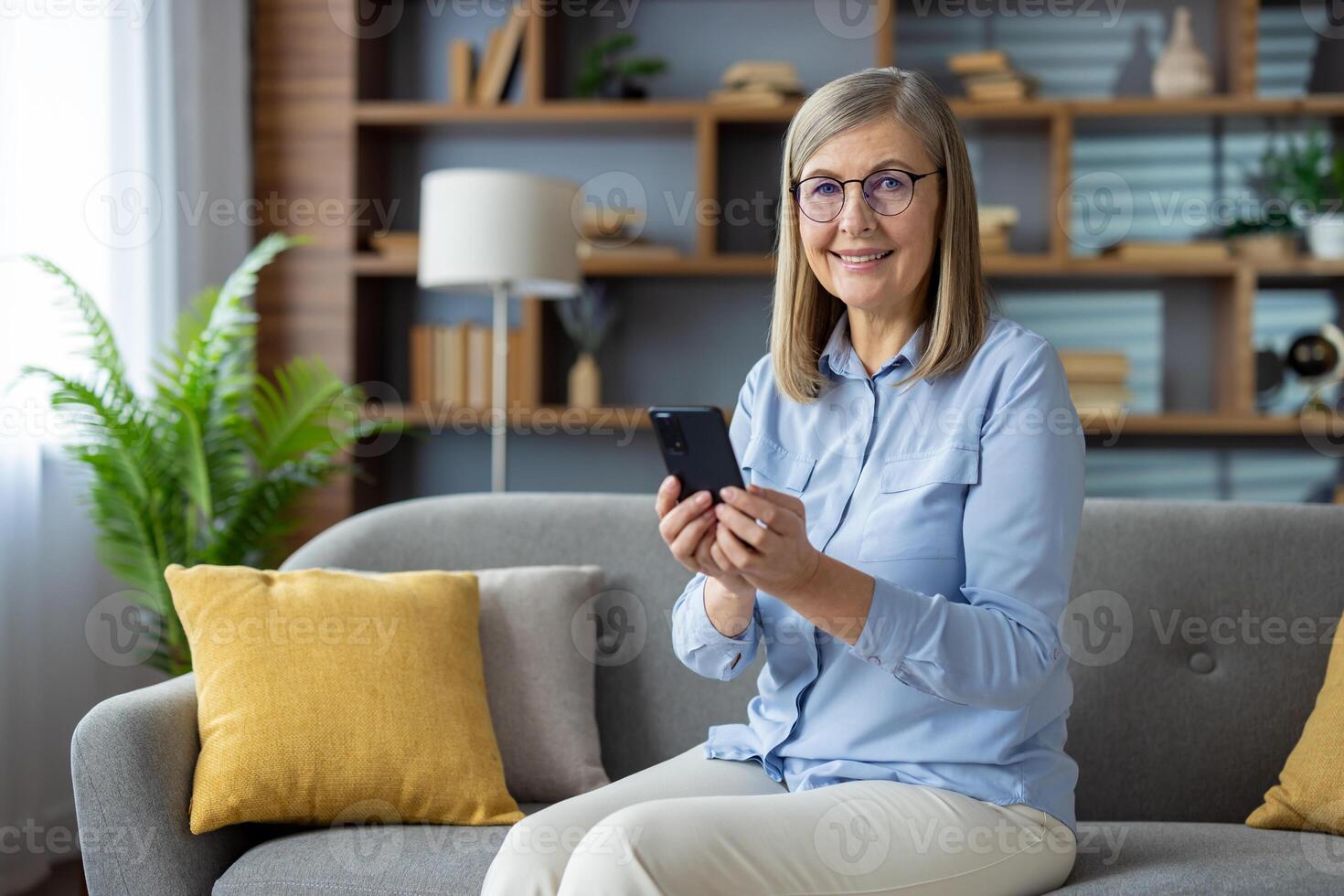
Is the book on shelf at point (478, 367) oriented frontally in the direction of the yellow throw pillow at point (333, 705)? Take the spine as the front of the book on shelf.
yes

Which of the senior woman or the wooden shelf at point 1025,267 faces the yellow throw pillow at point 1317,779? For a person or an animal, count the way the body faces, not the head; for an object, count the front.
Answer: the wooden shelf

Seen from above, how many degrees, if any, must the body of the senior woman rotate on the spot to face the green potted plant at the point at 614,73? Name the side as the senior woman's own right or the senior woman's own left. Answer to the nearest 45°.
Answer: approximately 135° to the senior woman's own right

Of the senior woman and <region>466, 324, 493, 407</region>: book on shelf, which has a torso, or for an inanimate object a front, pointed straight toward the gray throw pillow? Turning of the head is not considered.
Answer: the book on shelf

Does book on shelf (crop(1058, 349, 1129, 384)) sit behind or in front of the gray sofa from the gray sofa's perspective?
behind

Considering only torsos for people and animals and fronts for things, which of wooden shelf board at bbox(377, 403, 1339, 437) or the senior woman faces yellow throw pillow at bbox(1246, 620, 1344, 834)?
the wooden shelf board

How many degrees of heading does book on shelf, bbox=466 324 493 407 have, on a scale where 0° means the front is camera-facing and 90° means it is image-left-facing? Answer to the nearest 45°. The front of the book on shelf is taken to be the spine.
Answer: approximately 0°

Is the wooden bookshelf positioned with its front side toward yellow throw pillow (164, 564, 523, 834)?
yes

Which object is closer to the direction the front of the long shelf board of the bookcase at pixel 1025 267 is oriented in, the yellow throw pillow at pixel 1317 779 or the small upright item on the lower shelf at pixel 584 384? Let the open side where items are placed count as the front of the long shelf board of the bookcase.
the yellow throw pillow

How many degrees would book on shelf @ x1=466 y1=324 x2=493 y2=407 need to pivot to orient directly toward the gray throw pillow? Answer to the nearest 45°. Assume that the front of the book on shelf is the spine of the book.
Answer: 0° — it already faces it
